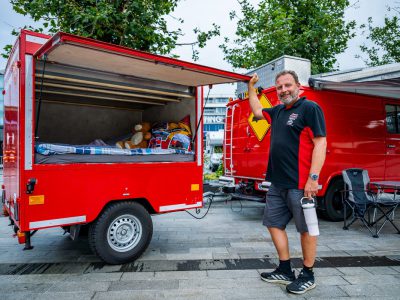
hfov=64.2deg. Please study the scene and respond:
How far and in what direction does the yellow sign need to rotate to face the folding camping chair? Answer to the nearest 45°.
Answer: approximately 135° to its left

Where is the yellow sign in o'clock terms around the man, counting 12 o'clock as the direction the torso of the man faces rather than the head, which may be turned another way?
The yellow sign is roughly at 4 o'clock from the man.

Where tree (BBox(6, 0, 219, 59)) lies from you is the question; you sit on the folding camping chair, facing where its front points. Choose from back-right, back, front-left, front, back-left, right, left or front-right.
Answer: back-right

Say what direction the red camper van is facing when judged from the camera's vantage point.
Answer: facing away from the viewer and to the right of the viewer

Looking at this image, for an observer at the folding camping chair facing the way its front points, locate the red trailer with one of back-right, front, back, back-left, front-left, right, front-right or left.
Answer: right

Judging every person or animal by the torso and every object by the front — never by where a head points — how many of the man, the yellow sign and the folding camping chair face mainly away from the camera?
0

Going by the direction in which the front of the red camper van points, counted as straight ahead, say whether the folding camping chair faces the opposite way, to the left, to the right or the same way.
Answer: to the right

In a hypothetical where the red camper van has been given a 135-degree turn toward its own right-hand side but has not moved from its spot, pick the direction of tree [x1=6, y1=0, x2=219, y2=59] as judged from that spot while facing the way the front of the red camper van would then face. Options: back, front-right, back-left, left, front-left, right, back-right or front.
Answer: right

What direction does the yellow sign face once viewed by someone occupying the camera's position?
facing the viewer and to the left of the viewer
